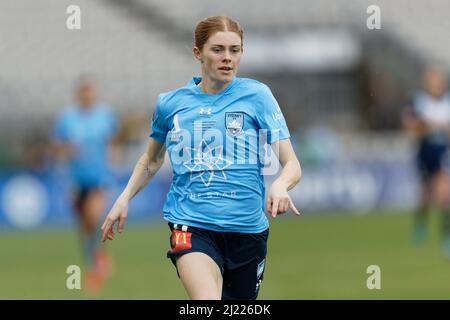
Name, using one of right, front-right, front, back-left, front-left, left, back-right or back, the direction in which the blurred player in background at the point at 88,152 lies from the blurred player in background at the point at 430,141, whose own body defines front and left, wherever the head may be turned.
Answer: front-right

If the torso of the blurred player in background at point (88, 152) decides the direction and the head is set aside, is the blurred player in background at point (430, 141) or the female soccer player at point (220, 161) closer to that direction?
the female soccer player

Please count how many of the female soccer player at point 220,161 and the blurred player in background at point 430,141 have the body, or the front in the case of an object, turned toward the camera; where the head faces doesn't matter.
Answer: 2

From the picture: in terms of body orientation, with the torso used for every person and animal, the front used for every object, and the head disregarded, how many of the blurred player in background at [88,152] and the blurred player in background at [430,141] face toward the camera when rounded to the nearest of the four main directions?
2
